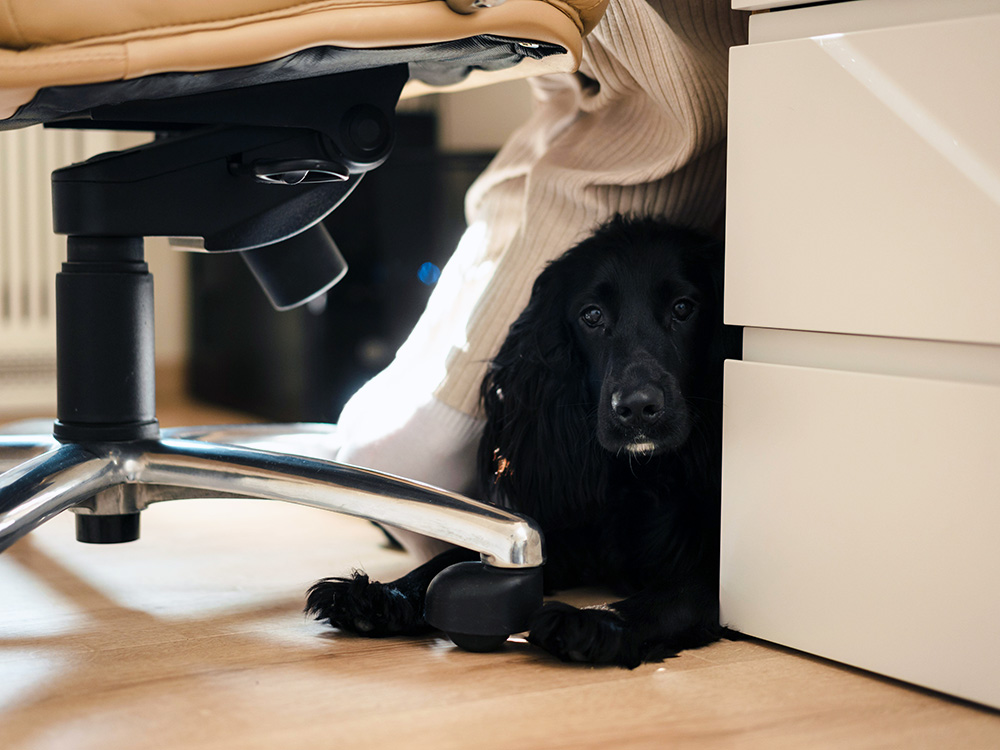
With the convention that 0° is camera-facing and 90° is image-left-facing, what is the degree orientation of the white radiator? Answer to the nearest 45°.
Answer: approximately 0°

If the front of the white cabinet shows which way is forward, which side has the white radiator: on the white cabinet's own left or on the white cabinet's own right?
on the white cabinet's own right

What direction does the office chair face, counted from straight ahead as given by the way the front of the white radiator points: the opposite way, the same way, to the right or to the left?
to the left

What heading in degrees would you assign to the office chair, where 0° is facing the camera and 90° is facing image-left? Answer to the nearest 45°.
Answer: approximately 270°

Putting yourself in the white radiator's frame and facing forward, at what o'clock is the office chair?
The office chair is roughly at 12 o'clock from the white radiator.

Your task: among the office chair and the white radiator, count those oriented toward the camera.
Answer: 1

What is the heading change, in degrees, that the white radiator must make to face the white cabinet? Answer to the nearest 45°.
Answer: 0° — it already faces it
